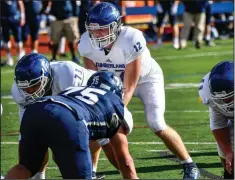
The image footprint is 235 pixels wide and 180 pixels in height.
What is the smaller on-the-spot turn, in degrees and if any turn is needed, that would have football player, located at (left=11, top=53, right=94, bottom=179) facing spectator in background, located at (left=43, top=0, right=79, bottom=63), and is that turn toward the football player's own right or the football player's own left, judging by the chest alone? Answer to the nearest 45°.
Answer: approximately 135° to the football player's own right

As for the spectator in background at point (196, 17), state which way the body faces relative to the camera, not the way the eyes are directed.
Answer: toward the camera

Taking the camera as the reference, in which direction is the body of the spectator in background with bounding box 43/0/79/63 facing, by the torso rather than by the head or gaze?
toward the camera

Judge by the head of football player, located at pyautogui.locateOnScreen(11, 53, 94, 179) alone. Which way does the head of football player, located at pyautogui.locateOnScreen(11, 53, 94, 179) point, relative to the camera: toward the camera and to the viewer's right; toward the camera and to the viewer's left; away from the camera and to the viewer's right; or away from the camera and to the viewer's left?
toward the camera and to the viewer's left

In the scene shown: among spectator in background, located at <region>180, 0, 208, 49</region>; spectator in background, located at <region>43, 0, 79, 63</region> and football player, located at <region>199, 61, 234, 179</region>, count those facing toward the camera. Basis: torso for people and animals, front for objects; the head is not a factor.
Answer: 3

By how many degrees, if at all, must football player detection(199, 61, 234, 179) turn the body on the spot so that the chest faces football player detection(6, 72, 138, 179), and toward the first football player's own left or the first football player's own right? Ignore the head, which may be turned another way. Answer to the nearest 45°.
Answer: approximately 45° to the first football player's own right

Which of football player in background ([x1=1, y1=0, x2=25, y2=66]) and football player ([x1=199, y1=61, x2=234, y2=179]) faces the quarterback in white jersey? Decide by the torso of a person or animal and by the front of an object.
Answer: the football player in background

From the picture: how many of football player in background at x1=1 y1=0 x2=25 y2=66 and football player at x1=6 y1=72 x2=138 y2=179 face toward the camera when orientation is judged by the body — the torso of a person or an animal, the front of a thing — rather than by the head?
1

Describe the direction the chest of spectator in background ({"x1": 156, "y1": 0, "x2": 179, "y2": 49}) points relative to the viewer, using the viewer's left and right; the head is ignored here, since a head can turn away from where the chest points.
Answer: facing the viewer

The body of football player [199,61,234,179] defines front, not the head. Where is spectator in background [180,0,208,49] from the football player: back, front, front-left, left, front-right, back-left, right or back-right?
back

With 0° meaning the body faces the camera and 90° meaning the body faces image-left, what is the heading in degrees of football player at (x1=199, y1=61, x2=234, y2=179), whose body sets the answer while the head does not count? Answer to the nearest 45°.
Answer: approximately 0°

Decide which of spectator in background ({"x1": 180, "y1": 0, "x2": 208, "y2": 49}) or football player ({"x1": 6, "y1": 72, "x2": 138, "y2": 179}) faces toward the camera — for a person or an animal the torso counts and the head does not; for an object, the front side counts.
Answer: the spectator in background

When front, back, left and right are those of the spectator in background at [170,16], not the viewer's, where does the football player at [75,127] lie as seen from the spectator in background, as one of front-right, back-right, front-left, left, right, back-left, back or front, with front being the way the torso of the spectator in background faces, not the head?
front

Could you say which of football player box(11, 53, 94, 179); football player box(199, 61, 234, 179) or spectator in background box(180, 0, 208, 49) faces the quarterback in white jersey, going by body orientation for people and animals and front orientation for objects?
the spectator in background

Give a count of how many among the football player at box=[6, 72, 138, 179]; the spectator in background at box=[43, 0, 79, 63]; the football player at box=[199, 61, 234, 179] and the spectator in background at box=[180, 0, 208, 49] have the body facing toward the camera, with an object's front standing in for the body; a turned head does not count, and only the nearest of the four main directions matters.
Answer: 3
